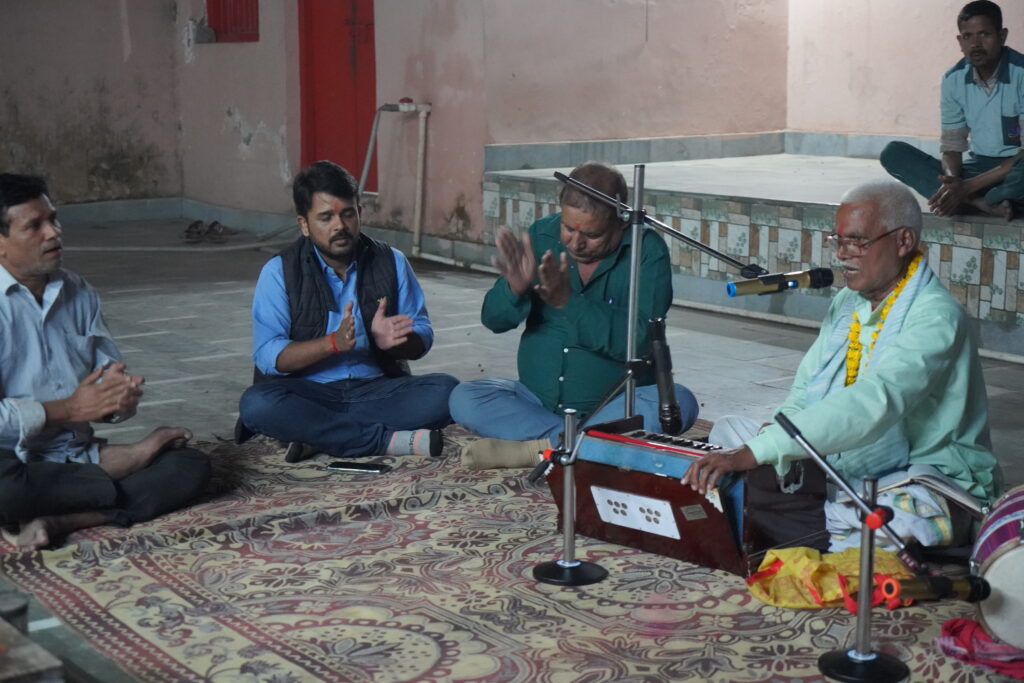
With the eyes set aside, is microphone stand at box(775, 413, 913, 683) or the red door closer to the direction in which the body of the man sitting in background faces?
the microphone stand

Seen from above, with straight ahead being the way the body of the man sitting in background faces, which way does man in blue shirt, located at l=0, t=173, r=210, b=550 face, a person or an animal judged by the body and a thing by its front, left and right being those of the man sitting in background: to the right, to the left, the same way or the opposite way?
to the left

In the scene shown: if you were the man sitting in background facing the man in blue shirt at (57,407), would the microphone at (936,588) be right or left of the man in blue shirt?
left

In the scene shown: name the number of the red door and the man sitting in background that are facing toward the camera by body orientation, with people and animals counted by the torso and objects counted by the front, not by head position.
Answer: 2

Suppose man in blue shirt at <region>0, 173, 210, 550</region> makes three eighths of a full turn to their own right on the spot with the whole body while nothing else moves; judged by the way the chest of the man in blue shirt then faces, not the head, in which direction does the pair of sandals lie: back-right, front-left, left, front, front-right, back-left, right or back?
right
